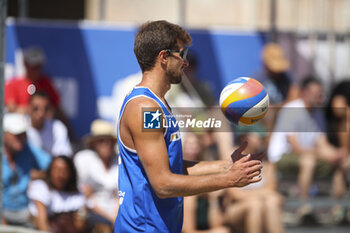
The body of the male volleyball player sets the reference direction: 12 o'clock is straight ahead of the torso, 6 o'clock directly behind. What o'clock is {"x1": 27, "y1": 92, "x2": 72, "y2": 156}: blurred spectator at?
The blurred spectator is roughly at 8 o'clock from the male volleyball player.

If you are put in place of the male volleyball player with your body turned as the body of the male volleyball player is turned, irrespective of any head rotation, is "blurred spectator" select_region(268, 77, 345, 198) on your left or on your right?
on your left

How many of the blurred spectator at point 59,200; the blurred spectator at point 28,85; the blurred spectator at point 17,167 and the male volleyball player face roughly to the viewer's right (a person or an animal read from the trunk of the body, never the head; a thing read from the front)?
1

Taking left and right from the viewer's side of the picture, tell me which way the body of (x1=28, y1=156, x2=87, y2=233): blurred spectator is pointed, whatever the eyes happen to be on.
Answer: facing the viewer

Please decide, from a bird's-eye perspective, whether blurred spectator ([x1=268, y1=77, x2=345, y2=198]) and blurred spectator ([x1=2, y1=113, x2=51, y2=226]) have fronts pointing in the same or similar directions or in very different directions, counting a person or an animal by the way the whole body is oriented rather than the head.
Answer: same or similar directions

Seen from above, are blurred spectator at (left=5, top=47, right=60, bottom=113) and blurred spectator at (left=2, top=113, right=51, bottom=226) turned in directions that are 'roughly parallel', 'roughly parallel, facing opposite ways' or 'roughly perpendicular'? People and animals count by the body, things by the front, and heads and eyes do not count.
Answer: roughly parallel

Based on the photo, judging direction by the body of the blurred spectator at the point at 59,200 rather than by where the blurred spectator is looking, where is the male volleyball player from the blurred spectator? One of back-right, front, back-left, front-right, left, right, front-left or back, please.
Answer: front

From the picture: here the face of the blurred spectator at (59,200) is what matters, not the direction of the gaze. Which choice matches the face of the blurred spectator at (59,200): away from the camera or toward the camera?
toward the camera

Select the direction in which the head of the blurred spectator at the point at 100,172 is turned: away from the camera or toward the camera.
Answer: toward the camera

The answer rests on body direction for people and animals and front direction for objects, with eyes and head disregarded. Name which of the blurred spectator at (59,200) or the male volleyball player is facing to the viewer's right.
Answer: the male volleyball player

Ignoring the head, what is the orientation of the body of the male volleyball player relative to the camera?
to the viewer's right

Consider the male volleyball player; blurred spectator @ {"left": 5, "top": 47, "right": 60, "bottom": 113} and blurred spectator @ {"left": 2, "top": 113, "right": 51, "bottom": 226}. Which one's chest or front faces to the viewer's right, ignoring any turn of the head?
the male volleyball player

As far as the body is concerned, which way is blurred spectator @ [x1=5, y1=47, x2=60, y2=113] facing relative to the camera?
toward the camera

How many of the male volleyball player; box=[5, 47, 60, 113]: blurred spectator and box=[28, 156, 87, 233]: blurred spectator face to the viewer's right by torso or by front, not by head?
1

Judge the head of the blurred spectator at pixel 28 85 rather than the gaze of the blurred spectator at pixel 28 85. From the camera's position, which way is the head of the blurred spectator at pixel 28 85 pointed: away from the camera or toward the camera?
toward the camera

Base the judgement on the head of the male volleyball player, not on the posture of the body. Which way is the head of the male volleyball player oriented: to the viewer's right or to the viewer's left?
to the viewer's right

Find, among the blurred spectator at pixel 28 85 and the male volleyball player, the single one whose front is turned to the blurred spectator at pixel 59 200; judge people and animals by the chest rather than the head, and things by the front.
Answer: the blurred spectator at pixel 28 85

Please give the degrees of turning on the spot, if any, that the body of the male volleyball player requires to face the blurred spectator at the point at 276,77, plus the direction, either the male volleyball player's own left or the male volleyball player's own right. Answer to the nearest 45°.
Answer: approximately 90° to the male volleyball player's own left

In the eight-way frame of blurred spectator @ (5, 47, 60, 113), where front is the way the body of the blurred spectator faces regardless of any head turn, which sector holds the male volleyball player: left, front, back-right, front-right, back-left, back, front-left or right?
front
